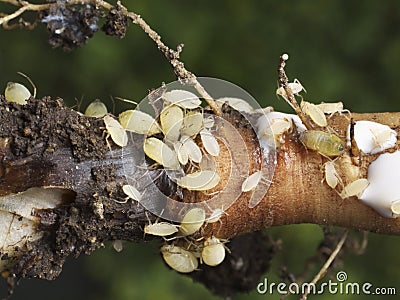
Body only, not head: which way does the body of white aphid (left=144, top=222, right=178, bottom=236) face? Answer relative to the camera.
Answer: to the viewer's left
